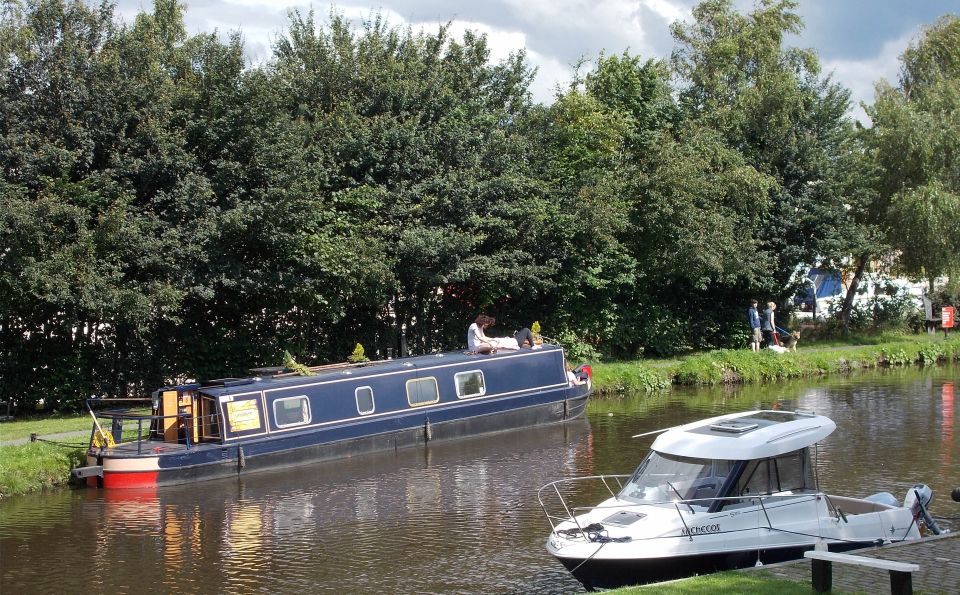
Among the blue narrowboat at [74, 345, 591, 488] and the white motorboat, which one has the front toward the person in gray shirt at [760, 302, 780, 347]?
the blue narrowboat

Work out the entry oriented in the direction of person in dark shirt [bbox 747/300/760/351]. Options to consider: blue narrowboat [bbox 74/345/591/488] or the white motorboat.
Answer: the blue narrowboat

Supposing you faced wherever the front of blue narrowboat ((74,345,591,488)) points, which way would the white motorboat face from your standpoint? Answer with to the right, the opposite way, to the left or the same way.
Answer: the opposite way

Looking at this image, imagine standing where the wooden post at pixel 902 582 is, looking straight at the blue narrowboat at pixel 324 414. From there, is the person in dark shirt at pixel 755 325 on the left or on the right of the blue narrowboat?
right

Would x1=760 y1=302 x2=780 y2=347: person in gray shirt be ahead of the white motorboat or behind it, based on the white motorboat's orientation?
behind

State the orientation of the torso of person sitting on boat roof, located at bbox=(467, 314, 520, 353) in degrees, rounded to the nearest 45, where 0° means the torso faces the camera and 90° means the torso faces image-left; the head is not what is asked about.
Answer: approximately 270°

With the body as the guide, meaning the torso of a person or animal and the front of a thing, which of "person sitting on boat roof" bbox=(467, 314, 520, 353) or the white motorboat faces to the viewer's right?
the person sitting on boat roof

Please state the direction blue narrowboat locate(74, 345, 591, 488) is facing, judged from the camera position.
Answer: facing away from the viewer and to the right of the viewer

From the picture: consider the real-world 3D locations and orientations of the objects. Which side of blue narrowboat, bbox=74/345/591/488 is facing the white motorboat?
right

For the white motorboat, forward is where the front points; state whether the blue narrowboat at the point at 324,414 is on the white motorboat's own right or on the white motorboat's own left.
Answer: on the white motorboat's own right
